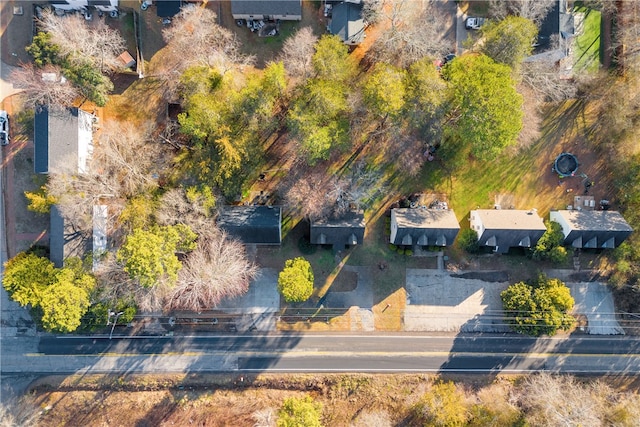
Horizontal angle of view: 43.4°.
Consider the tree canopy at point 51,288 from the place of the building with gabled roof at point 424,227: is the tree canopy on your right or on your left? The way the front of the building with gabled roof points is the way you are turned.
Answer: on your right

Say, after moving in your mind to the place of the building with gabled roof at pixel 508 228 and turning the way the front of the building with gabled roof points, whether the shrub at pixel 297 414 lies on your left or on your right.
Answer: on your right

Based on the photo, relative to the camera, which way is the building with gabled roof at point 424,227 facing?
toward the camera

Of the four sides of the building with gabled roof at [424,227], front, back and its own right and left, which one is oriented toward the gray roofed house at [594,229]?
left

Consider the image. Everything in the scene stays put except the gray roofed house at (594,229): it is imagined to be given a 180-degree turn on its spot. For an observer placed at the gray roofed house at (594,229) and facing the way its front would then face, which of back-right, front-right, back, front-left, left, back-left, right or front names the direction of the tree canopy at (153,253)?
back-left

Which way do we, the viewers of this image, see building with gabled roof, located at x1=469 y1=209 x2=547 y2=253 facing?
facing the viewer
